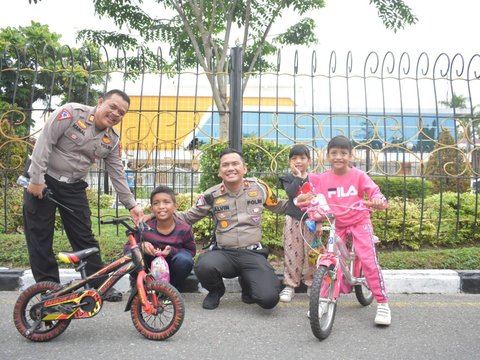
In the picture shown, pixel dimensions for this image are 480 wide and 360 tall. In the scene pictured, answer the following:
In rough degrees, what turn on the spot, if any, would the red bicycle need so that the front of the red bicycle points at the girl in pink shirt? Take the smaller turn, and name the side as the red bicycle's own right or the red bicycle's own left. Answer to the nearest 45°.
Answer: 0° — it already faces them

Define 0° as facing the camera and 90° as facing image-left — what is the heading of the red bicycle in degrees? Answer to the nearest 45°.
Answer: approximately 270°

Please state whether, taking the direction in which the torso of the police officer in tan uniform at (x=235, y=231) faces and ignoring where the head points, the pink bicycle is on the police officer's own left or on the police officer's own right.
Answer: on the police officer's own left

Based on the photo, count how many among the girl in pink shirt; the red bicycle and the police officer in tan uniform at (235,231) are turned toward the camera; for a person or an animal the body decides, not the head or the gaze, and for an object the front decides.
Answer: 2

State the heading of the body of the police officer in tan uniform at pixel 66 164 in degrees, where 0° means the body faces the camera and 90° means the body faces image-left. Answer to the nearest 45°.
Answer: approximately 315°

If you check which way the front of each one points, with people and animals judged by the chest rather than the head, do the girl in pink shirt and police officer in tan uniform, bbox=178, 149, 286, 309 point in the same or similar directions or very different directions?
same or similar directions

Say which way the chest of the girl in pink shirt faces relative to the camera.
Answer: toward the camera

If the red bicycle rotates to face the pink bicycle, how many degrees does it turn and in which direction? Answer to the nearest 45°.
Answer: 0° — it already faces it

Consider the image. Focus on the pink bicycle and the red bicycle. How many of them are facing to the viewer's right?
1

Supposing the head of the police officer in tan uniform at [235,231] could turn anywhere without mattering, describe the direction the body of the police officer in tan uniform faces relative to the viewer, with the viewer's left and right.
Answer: facing the viewer

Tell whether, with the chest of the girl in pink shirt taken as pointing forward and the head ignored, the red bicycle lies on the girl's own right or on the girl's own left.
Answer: on the girl's own right

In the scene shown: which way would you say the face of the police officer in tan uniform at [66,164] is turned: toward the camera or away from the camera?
toward the camera
